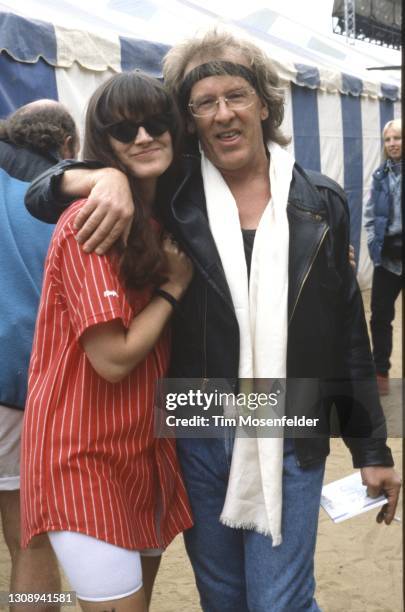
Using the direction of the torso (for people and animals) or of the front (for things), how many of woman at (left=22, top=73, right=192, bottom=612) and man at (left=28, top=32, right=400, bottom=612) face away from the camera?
0

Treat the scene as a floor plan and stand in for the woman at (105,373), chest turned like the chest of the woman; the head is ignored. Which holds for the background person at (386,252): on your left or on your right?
on your left

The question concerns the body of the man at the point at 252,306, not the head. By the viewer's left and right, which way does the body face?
facing the viewer

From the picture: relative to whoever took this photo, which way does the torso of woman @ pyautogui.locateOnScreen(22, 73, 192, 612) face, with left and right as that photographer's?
facing the viewer and to the right of the viewer

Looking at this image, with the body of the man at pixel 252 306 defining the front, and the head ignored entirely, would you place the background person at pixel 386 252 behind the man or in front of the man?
behind

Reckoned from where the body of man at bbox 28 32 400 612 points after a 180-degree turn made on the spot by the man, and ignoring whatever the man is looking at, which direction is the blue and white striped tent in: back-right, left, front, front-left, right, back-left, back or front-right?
front

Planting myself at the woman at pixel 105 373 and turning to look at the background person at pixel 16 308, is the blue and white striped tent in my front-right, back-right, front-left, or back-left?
front-right
